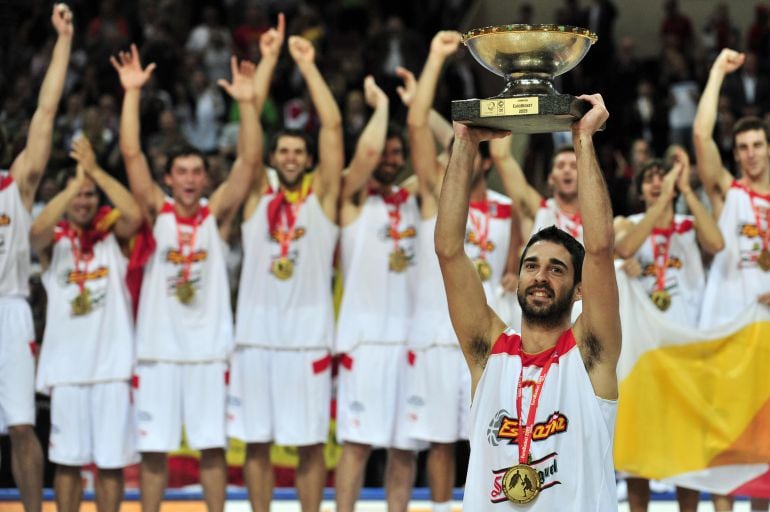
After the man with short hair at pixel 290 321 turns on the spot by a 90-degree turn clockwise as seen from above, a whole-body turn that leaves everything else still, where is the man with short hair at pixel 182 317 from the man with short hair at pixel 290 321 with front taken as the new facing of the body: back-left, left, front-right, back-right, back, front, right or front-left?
front

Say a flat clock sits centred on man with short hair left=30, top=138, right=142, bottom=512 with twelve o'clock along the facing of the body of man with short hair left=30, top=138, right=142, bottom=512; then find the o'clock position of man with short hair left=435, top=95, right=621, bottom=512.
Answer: man with short hair left=435, top=95, right=621, bottom=512 is roughly at 11 o'clock from man with short hair left=30, top=138, right=142, bottom=512.

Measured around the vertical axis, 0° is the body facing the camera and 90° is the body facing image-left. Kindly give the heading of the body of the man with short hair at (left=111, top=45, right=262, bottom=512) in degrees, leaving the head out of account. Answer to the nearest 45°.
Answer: approximately 0°

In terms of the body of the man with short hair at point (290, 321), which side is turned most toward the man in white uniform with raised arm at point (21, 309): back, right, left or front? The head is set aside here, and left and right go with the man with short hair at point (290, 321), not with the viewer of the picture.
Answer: right

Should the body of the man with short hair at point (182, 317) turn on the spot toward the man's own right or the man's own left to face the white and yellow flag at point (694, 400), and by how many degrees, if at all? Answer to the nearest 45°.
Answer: approximately 90° to the man's own left

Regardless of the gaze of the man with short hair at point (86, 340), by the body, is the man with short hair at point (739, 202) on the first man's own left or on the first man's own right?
on the first man's own left

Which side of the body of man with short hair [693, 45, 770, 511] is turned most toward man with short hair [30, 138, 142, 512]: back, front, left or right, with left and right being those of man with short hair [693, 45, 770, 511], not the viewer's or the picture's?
right
